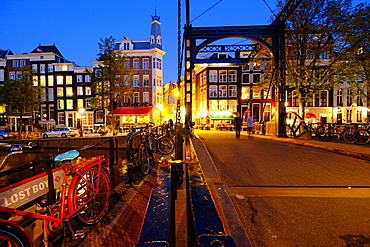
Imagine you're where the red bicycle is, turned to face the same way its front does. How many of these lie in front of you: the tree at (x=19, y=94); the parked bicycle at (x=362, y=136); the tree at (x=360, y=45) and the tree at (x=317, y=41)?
0

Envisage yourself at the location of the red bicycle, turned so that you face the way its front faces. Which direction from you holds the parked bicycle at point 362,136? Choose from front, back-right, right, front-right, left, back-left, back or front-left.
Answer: back-left

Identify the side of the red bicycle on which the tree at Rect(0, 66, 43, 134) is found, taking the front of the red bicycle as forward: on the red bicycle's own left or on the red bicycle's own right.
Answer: on the red bicycle's own right

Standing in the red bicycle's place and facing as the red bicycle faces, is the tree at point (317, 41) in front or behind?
behind

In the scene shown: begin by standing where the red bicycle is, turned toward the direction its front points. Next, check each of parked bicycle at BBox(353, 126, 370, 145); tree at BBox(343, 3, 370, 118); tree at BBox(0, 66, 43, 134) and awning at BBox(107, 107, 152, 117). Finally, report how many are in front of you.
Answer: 0

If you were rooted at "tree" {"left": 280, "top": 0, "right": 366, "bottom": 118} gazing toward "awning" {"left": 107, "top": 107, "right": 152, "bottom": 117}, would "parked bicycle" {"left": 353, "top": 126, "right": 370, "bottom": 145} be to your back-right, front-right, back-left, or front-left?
back-left

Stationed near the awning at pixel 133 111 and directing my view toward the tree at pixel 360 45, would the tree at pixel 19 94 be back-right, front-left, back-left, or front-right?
back-right

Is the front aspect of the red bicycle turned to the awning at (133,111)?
no

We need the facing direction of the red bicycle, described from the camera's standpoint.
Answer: facing the viewer and to the left of the viewer

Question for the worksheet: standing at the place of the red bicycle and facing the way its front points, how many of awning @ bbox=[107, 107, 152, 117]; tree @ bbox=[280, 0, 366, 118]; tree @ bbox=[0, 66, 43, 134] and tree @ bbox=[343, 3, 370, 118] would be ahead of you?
0

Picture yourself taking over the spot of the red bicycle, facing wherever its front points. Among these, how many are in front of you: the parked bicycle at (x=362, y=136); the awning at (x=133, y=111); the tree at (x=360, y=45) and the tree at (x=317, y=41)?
0

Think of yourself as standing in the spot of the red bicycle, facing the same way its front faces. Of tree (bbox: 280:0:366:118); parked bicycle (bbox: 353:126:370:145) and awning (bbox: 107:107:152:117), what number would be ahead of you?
0

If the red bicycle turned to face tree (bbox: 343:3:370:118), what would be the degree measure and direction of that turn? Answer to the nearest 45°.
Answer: approximately 135° to its left
